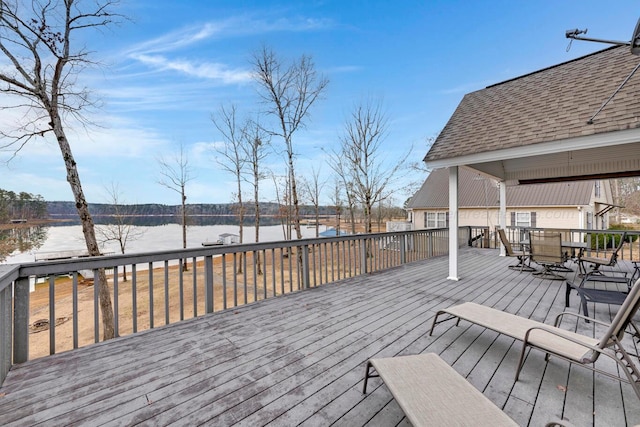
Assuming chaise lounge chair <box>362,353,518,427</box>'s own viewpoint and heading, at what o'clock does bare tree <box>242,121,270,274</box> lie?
The bare tree is roughly at 12 o'clock from the chaise lounge chair.

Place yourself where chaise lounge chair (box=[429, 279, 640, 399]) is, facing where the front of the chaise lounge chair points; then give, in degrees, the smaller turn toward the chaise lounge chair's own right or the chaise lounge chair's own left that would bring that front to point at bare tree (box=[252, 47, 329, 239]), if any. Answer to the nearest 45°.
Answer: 0° — it already faces it

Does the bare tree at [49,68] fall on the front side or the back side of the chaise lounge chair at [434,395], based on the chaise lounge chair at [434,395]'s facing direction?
on the front side

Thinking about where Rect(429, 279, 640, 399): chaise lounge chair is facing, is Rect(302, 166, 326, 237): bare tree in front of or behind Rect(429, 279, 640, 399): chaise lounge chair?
in front

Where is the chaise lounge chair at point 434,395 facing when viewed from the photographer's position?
facing away from the viewer and to the left of the viewer

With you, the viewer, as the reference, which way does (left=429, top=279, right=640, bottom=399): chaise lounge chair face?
facing away from the viewer and to the left of the viewer

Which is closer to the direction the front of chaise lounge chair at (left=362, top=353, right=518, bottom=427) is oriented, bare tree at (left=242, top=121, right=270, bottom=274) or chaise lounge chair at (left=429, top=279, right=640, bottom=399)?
the bare tree

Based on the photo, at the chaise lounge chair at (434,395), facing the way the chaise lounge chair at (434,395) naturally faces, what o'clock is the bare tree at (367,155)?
The bare tree is roughly at 1 o'clock from the chaise lounge chair.

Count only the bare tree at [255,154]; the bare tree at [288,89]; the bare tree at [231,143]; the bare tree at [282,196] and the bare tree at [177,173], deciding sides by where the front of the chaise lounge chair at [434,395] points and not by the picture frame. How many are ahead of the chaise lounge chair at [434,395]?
5

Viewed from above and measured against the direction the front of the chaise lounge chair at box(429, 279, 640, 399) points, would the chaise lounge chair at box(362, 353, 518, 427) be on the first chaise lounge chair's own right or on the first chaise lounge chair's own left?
on the first chaise lounge chair's own left

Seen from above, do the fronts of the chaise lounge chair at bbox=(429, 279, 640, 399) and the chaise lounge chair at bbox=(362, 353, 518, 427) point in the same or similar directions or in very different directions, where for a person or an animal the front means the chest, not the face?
same or similar directions

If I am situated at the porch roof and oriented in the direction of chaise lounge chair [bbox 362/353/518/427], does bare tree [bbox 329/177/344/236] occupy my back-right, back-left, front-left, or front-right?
back-right

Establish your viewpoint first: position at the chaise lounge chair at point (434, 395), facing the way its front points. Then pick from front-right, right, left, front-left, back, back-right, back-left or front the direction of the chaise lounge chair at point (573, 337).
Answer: right

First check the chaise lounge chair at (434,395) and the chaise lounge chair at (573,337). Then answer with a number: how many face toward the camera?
0

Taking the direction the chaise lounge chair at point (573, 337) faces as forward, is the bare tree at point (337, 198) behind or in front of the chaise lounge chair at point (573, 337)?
in front
